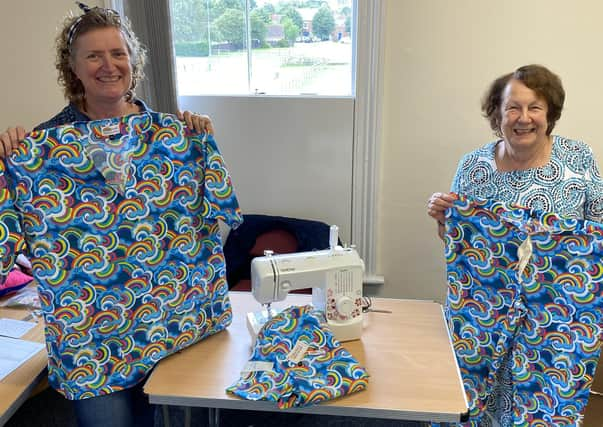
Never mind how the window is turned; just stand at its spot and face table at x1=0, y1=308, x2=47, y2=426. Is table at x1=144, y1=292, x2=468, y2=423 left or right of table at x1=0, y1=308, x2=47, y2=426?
left

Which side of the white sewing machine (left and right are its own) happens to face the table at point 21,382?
right

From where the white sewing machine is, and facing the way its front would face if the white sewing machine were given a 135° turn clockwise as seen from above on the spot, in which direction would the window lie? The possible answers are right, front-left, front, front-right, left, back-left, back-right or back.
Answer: front-right

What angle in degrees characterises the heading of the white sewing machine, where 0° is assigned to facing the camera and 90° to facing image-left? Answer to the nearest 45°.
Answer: approximately 0°
